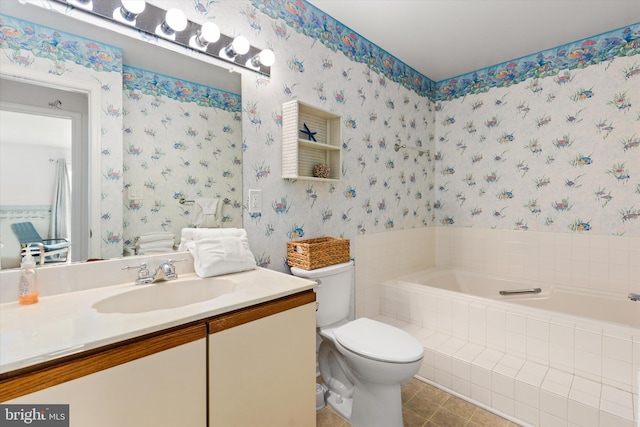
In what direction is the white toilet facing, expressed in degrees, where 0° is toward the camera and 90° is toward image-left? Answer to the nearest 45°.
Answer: approximately 315°

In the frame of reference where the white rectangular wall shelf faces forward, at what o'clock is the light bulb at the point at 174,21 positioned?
The light bulb is roughly at 3 o'clock from the white rectangular wall shelf.

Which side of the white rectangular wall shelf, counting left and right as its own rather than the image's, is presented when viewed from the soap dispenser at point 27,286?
right

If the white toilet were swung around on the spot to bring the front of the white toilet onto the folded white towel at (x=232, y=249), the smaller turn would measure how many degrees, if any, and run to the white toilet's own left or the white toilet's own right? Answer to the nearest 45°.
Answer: approximately 135° to the white toilet's own right

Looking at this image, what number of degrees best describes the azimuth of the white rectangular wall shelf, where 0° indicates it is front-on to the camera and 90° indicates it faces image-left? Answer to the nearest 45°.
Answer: approximately 315°

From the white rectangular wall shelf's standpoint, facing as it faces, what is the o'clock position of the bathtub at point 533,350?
The bathtub is roughly at 11 o'clock from the white rectangular wall shelf.
